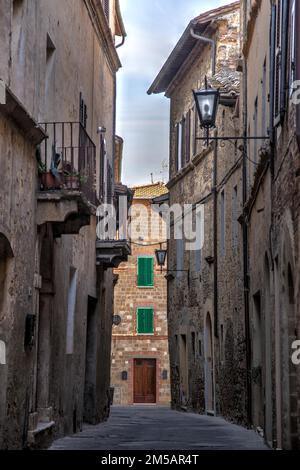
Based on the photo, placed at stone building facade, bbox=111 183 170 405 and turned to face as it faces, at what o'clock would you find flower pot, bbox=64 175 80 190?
The flower pot is roughly at 12 o'clock from the stone building facade.

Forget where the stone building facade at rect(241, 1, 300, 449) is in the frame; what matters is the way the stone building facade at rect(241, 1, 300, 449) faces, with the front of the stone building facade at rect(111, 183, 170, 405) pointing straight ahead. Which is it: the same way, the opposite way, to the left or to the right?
to the right

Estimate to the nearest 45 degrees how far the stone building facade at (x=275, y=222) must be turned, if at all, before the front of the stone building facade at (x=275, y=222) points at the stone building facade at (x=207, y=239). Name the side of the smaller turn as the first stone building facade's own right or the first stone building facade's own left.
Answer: approximately 90° to the first stone building facade's own right

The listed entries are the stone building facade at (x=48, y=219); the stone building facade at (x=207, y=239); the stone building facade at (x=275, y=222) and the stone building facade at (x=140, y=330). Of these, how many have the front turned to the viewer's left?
2

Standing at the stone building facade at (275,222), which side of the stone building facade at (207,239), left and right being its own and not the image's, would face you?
left

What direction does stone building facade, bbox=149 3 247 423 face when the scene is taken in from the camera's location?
facing to the left of the viewer

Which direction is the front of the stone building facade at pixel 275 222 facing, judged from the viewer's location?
facing to the left of the viewer

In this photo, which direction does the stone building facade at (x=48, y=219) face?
to the viewer's right

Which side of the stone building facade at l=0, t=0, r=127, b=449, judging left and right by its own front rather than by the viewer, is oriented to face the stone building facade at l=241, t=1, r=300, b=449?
front

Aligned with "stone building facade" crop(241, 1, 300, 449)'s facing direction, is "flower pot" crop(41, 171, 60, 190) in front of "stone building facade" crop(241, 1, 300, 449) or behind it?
in front

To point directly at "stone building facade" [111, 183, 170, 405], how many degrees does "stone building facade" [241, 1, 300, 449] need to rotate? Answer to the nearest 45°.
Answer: approximately 90° to its right

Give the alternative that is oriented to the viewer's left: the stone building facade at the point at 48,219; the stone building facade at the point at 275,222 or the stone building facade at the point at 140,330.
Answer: the stone building facade at the point at 275,222

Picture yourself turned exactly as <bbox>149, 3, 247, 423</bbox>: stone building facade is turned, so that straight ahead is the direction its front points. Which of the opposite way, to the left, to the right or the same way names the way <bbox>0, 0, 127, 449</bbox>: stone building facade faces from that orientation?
the opposite way

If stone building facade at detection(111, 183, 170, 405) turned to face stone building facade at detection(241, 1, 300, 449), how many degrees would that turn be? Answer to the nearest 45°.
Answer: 0° — it already faces it

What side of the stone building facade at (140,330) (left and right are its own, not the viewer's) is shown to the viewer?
front
